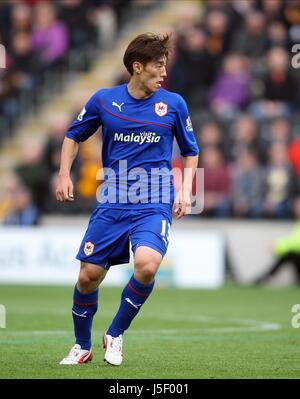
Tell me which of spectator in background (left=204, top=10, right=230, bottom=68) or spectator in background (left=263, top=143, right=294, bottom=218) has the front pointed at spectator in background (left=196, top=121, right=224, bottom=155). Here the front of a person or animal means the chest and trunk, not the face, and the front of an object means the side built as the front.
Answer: spectator in background (left=204, top=10, right=230, bottom=68)

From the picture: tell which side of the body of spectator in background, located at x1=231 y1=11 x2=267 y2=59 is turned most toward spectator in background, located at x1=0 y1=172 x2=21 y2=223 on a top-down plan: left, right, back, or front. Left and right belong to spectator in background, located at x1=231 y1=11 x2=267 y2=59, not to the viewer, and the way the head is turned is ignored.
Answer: right

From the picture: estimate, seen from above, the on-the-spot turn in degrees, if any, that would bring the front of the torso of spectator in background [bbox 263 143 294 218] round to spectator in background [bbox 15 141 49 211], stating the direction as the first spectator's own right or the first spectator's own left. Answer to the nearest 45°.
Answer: approximately 90° to the first spectator's own right

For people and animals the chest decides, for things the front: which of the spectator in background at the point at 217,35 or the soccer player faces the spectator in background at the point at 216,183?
the spectator in background at the point at 217,35

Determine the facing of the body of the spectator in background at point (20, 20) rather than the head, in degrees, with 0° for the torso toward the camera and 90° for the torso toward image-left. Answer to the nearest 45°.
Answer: approximately 0°

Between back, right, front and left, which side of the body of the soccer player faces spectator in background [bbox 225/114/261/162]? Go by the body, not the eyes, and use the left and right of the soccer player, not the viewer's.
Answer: back

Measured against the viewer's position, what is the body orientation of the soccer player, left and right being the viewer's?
facing the viewer

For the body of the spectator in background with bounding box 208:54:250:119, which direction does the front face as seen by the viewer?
toward the camera
